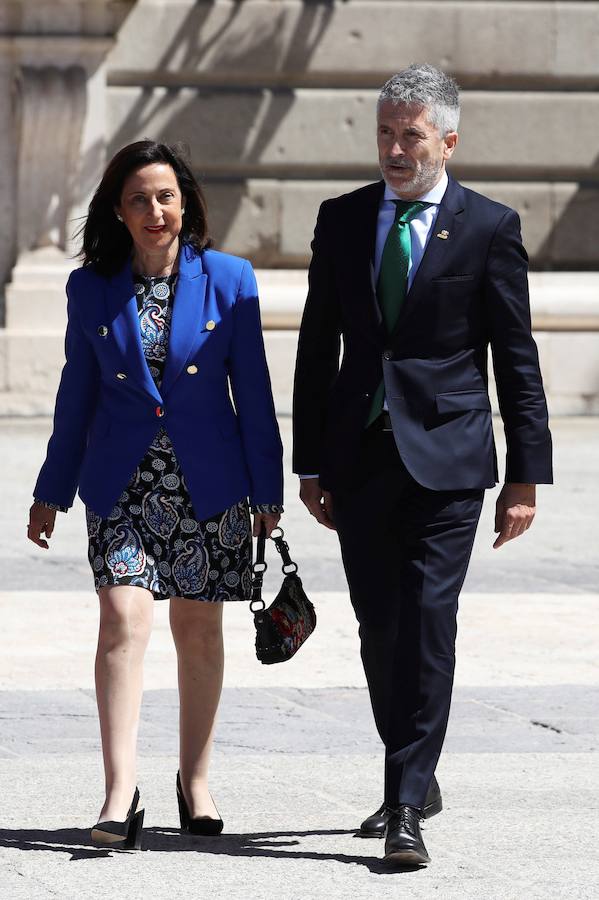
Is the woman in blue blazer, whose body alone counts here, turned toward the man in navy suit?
no

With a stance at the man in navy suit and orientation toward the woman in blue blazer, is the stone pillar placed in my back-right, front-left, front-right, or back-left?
front-right

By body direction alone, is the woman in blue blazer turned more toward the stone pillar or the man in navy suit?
the man in navy suit

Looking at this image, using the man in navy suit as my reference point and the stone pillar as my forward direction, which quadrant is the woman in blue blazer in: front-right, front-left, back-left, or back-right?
front-left

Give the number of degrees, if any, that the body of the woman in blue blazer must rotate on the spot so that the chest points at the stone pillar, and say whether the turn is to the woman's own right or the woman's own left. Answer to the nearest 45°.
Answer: approximately 180°

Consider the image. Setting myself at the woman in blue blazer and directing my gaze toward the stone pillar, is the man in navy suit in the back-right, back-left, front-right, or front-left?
back-right

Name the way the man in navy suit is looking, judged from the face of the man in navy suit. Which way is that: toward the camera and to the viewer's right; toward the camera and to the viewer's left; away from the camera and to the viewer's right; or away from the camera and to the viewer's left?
toward the camera and to the viewer's left

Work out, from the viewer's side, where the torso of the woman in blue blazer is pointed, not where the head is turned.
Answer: toward the camera

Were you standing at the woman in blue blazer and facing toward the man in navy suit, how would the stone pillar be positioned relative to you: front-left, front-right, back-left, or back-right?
back-left

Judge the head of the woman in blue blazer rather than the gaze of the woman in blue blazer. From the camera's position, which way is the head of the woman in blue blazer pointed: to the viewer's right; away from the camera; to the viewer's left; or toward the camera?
toward the camera
